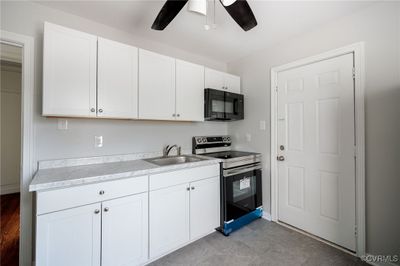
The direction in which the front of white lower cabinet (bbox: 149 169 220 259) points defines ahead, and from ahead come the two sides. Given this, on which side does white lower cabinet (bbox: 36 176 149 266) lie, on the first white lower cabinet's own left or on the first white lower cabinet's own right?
on the first white lower cabinet's own right

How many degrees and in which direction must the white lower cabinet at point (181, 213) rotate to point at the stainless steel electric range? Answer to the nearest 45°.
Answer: approximately 90° to its left

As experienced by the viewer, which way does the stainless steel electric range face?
facing the viewer and to the right of the viewer

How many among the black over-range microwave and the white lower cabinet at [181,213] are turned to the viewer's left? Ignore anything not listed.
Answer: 0

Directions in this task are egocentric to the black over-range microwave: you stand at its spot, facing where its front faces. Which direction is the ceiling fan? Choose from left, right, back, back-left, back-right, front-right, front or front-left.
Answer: front-right

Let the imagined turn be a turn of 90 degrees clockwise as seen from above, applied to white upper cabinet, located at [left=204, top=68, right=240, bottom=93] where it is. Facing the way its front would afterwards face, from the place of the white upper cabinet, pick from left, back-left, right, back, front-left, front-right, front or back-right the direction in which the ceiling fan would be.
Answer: front-left

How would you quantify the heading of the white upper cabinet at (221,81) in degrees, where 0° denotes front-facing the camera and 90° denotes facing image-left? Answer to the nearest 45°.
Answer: approximately 315°
